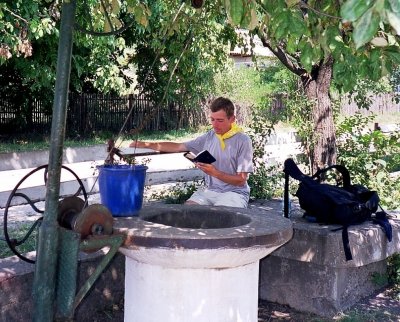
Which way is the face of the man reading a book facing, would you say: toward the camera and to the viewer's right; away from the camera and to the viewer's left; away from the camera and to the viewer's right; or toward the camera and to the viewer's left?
toward the camera and to the viewer's left

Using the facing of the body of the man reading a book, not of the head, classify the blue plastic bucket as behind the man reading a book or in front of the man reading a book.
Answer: in front

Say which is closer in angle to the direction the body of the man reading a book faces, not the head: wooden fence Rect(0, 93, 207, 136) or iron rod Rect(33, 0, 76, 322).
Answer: the iron rod

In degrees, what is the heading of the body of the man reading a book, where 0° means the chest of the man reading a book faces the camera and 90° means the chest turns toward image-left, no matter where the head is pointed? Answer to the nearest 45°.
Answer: approximately 45°

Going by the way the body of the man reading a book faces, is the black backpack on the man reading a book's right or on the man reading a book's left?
on the man reading a book's left

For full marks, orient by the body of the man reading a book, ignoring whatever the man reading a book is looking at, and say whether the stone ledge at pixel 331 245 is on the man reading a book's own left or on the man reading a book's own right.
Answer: on the man reading a book's own left
